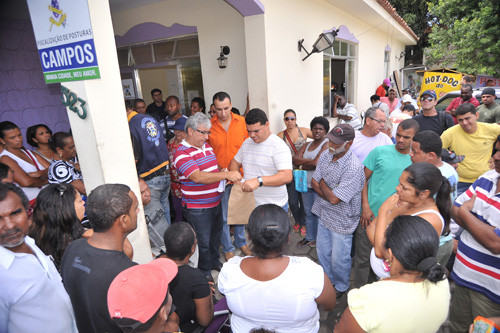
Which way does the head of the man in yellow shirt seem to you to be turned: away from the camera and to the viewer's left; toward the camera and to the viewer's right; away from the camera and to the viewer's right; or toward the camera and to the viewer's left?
toward the camera and to the viewer's left

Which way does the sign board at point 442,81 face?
toward the camera

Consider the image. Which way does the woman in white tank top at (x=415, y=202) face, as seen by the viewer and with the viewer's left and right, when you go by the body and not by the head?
facing to the left of the viewer

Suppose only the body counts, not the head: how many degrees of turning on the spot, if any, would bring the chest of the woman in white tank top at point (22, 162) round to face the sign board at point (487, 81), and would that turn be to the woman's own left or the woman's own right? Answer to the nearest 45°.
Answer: approximately 45° to the woman's own left

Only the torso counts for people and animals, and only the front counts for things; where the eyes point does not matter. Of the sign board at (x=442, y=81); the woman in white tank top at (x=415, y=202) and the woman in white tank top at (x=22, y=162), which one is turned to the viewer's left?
the woman in white tank top at (x=415, y=202)

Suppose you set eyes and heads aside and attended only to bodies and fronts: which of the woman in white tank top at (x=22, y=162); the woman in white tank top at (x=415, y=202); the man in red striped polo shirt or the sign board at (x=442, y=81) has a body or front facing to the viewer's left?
the woman in white tank top at (x=415, y=202)

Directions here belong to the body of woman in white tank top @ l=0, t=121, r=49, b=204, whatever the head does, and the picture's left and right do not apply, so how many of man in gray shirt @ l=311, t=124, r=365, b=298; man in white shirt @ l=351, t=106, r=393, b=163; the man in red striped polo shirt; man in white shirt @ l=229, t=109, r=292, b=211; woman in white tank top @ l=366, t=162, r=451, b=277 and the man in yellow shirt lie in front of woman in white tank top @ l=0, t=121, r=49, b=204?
6

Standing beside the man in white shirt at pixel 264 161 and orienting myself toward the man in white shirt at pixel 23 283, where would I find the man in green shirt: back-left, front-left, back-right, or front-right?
back-left

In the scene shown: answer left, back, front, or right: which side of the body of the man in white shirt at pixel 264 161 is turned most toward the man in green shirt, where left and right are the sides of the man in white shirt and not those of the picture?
back

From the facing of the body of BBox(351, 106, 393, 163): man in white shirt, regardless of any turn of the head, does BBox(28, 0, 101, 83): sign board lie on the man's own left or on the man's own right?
on the man's own right

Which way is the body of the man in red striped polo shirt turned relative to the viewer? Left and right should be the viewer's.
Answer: facing the viewer and to the right of the viewer

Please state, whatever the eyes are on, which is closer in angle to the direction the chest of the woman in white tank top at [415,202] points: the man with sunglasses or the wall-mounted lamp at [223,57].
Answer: the wall-mounted lamp

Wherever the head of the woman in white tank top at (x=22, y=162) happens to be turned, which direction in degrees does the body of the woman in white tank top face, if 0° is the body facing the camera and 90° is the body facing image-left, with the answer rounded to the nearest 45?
approximately 315°
